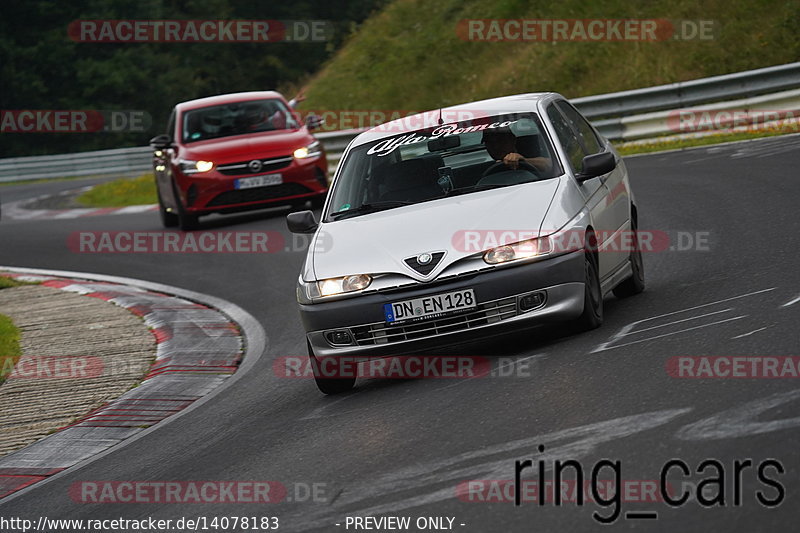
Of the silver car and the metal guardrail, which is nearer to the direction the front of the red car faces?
the silver car

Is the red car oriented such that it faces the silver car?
yes

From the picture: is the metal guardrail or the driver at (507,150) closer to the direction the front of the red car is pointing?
the driver

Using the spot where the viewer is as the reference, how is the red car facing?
facing the viewer

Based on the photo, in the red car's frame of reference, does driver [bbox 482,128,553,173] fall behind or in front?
in front

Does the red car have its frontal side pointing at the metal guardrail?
no
